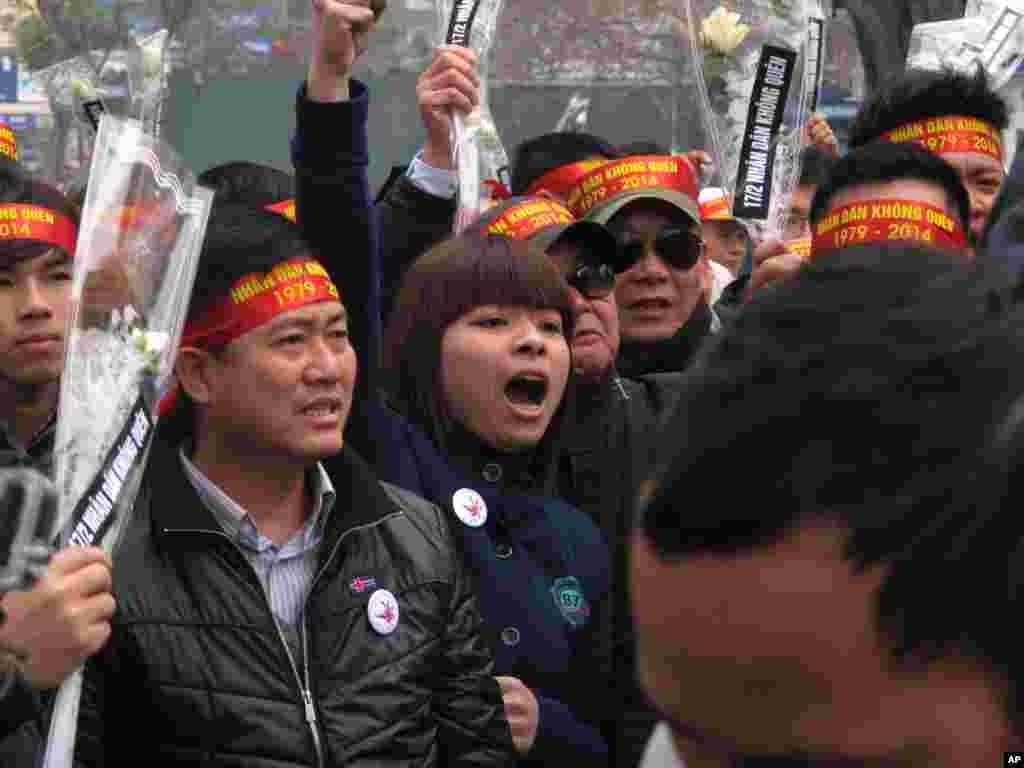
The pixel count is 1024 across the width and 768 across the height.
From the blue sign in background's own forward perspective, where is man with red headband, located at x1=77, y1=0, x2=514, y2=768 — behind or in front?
in front

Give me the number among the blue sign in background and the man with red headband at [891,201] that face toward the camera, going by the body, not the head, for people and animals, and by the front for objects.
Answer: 2

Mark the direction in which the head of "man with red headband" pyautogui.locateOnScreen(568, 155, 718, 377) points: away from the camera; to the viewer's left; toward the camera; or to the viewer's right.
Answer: toward the camera

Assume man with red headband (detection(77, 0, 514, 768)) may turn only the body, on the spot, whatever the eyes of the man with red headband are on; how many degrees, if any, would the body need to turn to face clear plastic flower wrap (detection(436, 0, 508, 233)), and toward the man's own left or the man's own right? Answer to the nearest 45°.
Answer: approximately 135° to the man's own left

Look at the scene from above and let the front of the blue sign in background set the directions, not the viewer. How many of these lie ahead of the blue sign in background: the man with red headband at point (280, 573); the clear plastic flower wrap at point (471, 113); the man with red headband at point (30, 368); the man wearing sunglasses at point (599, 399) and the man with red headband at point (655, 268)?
5

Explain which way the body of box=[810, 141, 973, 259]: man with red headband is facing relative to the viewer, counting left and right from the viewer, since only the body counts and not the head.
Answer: facing the viewer

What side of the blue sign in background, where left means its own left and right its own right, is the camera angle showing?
front

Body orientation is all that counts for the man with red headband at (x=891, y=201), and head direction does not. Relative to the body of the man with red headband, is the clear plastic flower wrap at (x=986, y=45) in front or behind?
behind

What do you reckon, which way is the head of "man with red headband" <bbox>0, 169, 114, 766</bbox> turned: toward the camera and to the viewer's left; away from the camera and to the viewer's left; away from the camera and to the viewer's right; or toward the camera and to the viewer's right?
toward the camera and to the viewer's right

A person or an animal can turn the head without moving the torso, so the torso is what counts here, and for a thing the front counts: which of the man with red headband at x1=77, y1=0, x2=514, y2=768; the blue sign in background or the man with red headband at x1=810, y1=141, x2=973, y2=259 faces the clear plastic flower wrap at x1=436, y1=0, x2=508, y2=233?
the blue sign in background

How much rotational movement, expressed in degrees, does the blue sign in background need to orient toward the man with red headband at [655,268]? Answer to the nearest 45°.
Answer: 0° — it already faces them

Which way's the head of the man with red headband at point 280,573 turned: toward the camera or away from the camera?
toward the camera

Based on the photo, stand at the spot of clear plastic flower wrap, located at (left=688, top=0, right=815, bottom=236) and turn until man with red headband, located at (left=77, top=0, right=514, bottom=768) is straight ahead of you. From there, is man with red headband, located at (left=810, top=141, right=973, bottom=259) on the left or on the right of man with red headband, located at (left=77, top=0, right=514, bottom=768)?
left

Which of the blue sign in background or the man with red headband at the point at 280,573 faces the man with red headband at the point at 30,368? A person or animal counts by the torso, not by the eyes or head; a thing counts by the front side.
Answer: the blue sign in background

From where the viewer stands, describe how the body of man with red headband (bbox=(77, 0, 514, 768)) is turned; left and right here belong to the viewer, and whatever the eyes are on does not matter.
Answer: facing the viewer and to the right of the viewer

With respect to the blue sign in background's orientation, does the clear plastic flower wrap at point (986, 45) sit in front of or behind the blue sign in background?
in front

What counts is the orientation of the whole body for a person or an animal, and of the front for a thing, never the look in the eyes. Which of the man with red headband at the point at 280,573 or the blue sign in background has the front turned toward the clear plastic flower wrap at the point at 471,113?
the blue sign in background

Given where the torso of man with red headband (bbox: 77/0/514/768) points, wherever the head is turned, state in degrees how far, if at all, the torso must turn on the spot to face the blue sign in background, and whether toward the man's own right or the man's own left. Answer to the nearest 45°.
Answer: approximately 135° to the man's own left

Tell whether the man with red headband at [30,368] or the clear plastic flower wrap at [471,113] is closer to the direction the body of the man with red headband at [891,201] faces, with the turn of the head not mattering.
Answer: the man with red headband

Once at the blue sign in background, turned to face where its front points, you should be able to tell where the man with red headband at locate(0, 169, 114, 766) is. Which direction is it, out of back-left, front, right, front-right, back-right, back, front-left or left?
front
